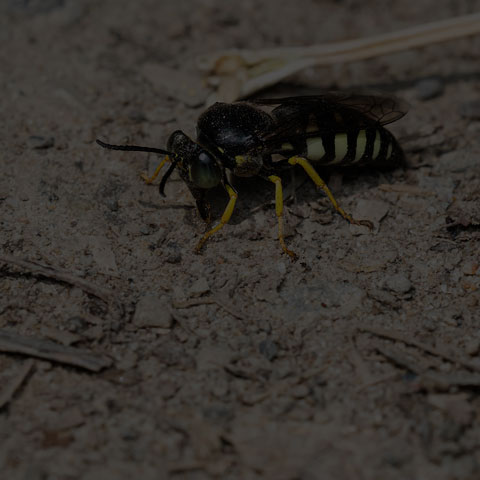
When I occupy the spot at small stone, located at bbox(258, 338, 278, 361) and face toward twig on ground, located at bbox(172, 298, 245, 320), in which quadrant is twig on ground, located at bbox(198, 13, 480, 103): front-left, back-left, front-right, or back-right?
front-right

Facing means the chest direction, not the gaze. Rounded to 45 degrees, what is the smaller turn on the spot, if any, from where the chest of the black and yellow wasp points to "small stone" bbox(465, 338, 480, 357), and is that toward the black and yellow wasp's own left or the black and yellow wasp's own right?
approximately 135° to the black and yellow wasp's own left

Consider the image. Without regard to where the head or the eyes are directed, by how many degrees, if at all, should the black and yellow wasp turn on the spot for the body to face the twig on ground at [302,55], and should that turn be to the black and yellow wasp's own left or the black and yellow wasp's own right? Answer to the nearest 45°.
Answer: approximately 90° to the black and yellow wasp's own right

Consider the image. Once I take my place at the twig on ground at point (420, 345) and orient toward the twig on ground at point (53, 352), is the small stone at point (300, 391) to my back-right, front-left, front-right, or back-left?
front-left

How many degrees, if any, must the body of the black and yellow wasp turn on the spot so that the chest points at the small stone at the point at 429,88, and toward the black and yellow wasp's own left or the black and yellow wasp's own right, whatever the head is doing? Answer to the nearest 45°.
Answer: approximately 135° to the black and yellow wasp's own right

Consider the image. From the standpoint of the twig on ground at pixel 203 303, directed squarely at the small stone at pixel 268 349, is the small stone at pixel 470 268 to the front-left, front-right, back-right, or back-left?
front-left

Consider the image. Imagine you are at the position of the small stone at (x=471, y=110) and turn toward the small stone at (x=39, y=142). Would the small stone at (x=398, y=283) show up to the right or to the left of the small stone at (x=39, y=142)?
left

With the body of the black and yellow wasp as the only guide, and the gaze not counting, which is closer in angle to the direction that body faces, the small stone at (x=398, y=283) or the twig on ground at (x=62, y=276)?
the twig on ground

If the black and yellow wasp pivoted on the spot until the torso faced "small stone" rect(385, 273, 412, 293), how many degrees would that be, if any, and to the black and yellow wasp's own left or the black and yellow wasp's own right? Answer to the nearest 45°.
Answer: approximately 135° to the black and yellow wasp's own left

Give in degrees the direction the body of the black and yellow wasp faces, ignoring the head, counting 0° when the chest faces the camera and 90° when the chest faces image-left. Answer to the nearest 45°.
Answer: approximately 90°

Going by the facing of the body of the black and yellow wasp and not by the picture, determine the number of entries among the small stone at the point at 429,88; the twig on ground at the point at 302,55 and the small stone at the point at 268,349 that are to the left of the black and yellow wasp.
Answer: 1

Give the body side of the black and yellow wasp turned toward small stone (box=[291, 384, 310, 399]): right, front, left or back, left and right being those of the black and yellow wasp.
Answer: left

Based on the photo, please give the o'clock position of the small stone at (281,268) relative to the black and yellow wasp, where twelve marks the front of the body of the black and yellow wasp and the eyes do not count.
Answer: The small stone is roughly at 9 o'clock from the black and yellow wasp.

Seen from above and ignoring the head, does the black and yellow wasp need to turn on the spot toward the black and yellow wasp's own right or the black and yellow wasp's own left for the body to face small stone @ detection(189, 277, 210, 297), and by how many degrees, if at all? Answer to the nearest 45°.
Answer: approximately 45° to the black and yellow wasp's own left

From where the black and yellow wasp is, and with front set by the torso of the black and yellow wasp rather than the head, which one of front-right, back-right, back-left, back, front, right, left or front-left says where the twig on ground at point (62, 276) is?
front-left
